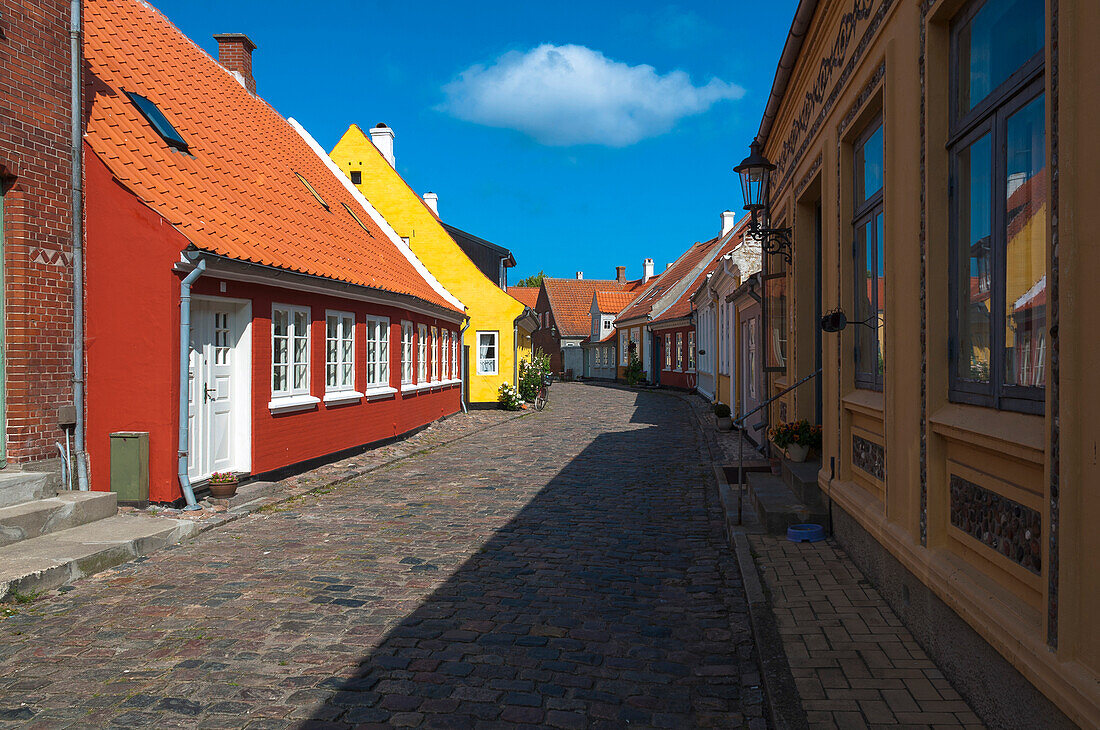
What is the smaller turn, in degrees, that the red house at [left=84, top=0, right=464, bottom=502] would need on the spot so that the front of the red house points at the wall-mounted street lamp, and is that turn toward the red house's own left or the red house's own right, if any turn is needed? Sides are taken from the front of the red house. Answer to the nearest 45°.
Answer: approximately 45° to the red house's own left

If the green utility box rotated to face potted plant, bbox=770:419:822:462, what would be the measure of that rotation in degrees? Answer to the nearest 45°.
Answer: approximately 45° to its left

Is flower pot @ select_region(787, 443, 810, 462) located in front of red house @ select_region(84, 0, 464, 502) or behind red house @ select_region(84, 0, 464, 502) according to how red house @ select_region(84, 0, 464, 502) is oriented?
in front

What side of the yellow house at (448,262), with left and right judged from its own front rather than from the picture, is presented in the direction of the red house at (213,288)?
right

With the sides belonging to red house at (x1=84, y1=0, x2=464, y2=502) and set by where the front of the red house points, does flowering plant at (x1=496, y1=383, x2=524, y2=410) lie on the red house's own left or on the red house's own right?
on the red house's own left

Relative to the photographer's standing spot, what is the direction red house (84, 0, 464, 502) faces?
facing the viewer and to the right of the viewer

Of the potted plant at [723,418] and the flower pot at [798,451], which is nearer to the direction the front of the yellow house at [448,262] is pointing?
the potted plant

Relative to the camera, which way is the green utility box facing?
toward the camera

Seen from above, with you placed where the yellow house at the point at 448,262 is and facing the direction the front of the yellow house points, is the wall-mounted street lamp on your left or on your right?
on your right

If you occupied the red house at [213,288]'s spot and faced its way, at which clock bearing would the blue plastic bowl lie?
The blue plastic bowl is roughly at 12 o'clock from the red house.
